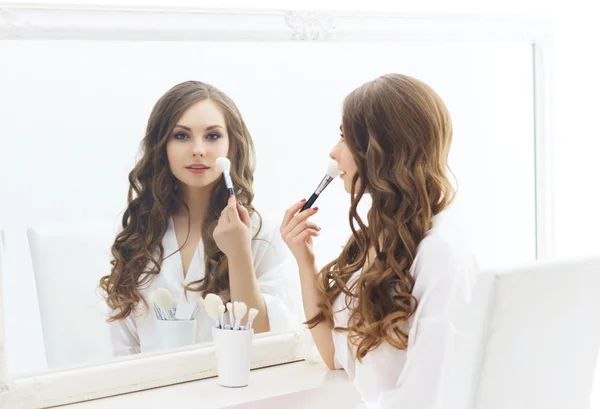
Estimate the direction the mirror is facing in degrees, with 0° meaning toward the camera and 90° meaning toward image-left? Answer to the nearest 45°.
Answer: approximately 315°

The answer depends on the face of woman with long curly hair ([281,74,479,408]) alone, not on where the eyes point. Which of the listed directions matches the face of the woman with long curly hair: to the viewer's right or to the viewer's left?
to the viewer's left

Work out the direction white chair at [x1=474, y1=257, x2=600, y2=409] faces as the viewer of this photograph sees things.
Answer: facing away from the viewer and to the left of the viewer

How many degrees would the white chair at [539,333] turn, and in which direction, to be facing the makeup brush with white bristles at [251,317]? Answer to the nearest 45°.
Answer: approximately 45° to its left
